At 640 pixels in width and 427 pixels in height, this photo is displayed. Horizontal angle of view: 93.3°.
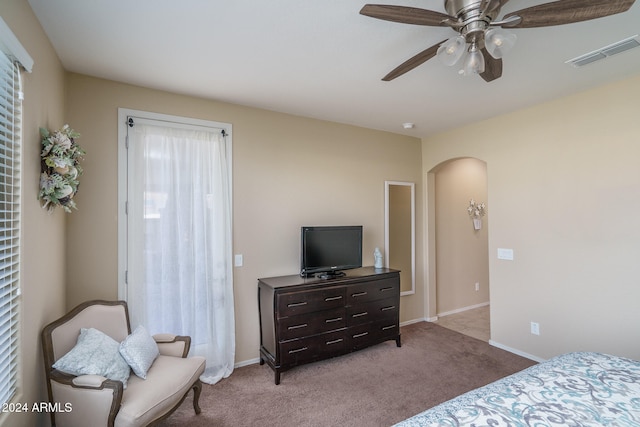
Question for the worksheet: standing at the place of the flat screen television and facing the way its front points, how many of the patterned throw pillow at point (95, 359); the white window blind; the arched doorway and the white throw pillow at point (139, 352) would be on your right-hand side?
3

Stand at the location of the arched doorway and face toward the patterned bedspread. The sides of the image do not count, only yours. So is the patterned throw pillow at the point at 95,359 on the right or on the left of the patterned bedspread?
right

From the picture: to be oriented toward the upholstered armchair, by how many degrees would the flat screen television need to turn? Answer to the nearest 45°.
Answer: approximately 90° to its right

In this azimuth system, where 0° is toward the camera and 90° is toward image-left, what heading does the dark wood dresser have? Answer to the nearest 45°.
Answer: approximately 315°

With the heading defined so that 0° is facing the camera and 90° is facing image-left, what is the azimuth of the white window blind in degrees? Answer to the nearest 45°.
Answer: approximately 270°

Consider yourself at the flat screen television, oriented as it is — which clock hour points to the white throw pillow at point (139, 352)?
The white throw pillow is roughly at 3 o'clock from the flat screen television.

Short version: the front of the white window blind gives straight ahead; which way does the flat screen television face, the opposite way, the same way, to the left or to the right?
to the right

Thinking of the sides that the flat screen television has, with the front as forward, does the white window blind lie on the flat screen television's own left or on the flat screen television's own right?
on the flat screen television's own right

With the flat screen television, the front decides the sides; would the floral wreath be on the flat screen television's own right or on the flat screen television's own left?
on the flat screen television's own right
